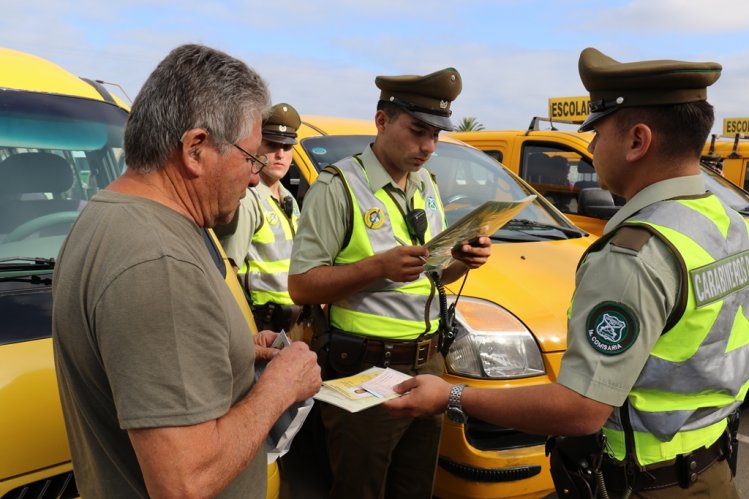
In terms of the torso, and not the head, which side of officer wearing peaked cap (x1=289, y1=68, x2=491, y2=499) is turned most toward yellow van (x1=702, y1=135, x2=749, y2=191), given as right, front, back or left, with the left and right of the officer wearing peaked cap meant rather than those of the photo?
left

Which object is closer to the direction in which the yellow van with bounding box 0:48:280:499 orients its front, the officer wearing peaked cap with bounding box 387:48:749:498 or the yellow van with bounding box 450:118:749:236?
the officer wearing peaked cap

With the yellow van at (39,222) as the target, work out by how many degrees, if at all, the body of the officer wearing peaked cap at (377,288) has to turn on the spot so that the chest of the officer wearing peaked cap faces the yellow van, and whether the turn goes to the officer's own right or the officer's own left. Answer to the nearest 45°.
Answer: approximately 135° to the officer's own right

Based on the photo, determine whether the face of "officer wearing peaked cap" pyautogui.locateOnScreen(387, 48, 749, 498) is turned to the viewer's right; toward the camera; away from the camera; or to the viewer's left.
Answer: to the viewer's left

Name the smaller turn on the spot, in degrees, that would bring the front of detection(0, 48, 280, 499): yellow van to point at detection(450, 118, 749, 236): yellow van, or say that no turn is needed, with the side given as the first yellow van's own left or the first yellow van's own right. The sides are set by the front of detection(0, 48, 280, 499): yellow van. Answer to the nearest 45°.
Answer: approximately 90° to the first yellow van's own left

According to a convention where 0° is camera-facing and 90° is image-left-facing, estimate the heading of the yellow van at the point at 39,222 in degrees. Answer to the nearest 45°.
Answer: approximately 315°

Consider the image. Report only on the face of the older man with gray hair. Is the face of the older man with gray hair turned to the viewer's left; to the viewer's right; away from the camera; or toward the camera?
to the viewer's right

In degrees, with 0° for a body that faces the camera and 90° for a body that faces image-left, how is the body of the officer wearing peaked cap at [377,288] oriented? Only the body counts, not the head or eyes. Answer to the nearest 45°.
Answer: approximately 315°

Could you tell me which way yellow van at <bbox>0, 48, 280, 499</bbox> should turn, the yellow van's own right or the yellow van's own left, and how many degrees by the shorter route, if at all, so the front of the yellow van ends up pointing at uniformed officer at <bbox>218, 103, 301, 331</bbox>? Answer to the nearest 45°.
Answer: approximately 90° to the yellow van's own left
